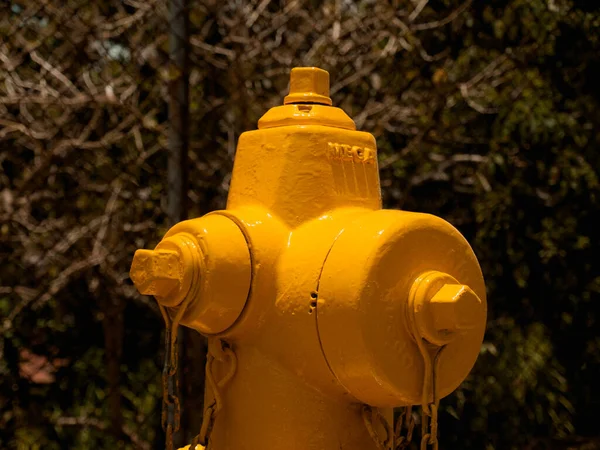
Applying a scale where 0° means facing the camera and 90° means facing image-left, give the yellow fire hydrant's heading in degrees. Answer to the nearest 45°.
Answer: approximately 315°
